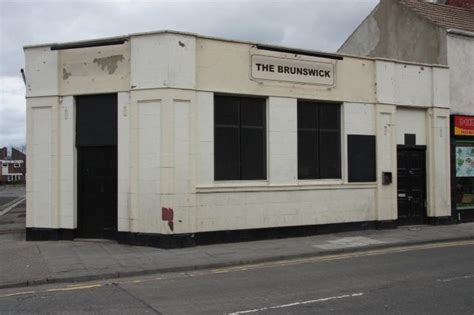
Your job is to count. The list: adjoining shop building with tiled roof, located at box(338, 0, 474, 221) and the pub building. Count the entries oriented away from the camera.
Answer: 0

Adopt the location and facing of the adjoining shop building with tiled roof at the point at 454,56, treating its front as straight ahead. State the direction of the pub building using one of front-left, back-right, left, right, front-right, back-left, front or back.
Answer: right

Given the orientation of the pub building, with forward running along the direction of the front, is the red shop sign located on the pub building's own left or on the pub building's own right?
on the pub building's own left

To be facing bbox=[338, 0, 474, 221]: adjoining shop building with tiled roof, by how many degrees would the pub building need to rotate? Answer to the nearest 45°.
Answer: approximately 90° to its left

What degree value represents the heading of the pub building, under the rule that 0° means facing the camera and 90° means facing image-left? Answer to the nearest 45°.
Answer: approximately 315°
